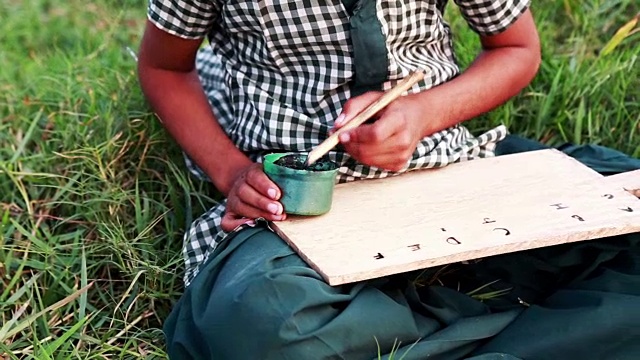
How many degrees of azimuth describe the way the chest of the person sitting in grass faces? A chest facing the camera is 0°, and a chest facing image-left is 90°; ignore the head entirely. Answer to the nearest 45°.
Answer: approximately 0°
